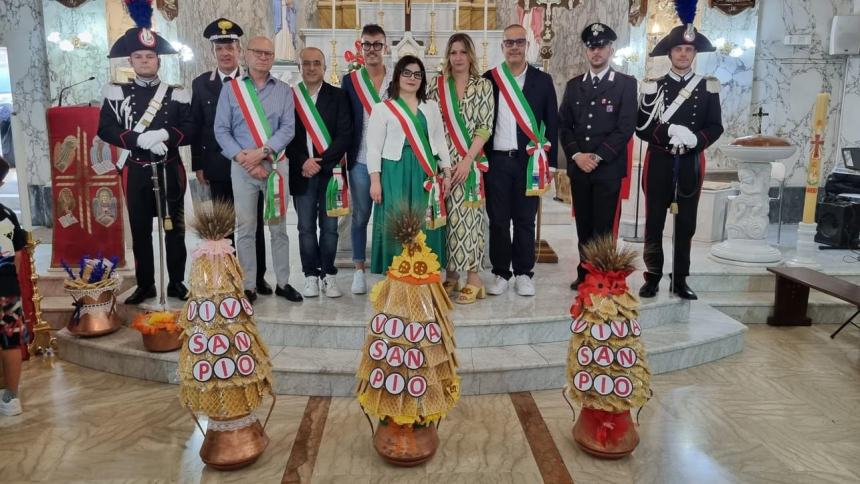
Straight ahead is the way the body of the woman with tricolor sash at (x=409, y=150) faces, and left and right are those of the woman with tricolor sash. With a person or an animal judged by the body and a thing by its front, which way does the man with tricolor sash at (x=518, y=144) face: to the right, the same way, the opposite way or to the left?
the same way

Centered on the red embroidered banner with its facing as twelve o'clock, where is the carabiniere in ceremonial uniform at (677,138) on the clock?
The carabiniere in ceremonial uniform is roughly at 10 o'clock from the red embroidered banner.

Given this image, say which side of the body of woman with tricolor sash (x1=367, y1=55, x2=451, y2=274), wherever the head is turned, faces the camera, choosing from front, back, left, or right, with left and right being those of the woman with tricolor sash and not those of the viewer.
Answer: front

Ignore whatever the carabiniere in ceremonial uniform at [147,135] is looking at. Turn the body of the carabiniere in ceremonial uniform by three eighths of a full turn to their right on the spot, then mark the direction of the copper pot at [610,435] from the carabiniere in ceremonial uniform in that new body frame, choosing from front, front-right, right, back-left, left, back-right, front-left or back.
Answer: back

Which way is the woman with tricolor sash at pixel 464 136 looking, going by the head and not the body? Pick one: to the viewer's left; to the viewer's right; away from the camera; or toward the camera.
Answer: toward the camera

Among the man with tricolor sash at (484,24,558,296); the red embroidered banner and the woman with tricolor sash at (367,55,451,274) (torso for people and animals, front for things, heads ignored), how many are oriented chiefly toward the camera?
3

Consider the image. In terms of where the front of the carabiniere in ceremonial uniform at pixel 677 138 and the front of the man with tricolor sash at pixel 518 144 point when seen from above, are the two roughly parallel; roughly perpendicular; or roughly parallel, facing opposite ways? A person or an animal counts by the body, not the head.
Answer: roughly parallel

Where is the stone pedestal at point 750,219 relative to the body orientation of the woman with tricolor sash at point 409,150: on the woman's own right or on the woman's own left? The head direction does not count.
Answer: on the woman's own left

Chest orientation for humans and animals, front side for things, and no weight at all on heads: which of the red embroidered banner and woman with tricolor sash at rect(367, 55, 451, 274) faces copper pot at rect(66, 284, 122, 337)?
the red embroidered banner

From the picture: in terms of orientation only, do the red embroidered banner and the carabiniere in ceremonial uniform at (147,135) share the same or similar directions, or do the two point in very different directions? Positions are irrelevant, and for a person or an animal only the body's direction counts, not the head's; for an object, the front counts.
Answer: same or similar directions

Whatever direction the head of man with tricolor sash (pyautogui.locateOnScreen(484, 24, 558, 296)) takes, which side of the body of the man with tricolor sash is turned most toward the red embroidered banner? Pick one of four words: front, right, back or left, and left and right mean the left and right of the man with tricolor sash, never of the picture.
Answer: right

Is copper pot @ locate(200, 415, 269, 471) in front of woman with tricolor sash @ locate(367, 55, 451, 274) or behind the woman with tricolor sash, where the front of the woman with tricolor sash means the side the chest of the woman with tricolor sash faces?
in front

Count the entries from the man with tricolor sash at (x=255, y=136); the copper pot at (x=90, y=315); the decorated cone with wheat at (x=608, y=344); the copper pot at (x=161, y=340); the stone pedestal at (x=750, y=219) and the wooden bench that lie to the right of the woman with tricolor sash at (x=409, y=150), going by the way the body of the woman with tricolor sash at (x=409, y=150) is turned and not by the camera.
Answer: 3

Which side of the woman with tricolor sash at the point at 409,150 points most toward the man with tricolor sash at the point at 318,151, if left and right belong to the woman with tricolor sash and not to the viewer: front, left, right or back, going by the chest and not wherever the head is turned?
right

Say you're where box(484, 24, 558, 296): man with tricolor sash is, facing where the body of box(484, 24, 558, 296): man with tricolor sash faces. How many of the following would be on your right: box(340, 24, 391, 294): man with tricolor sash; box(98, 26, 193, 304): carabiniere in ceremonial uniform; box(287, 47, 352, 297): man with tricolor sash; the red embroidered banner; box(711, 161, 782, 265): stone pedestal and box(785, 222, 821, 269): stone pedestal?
4

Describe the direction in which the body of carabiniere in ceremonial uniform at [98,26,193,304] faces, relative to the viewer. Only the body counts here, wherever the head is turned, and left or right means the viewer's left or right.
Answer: facing the viewer

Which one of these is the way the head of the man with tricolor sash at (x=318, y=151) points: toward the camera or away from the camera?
toward the camera

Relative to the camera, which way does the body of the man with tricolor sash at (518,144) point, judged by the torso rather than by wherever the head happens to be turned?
toward the camera
